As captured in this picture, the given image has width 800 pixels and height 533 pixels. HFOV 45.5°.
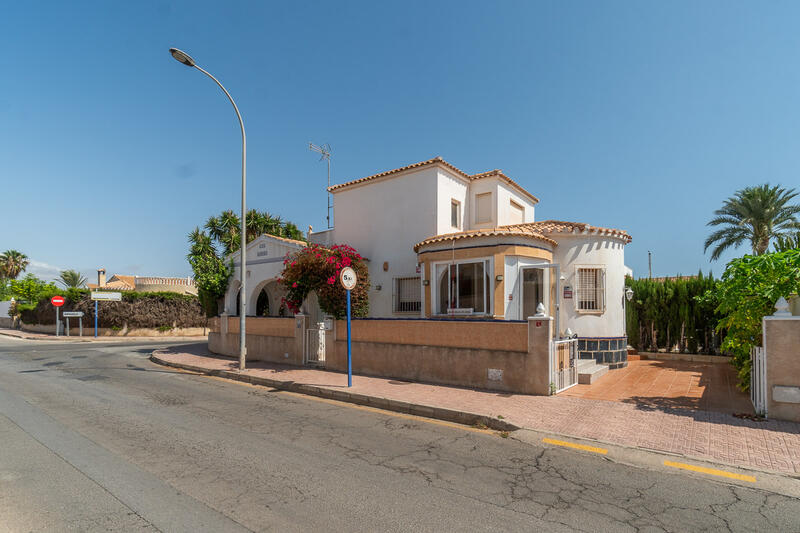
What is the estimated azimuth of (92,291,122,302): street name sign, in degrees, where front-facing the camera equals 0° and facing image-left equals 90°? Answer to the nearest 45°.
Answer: approximately 0°

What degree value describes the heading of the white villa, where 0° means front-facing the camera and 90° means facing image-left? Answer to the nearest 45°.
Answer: approximately 0°

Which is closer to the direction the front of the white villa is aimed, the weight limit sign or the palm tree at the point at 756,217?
the weight limit sign

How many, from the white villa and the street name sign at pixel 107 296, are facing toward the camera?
2

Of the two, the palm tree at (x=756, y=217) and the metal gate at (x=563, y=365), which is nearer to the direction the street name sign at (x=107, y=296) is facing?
the metal gate

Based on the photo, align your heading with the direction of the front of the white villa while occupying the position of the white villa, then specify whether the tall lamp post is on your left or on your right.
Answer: on your right
